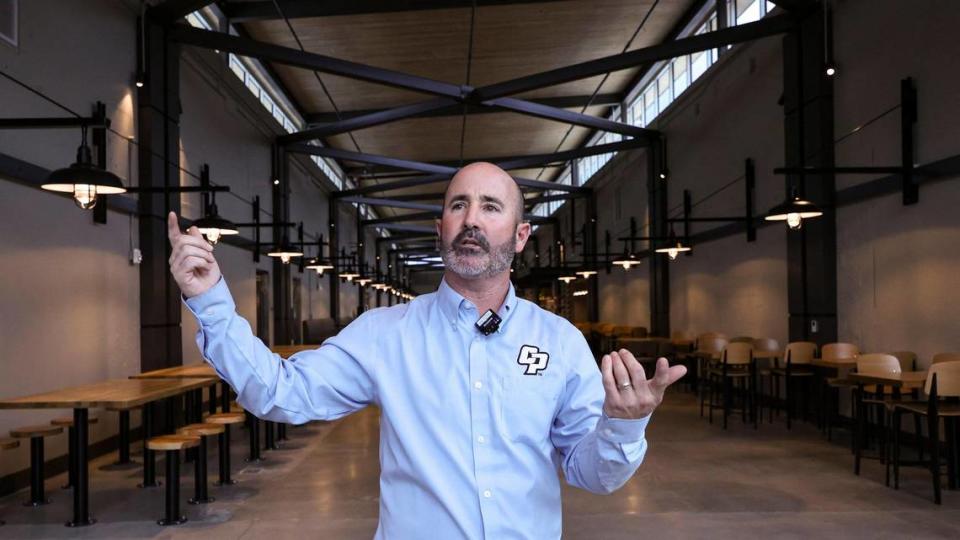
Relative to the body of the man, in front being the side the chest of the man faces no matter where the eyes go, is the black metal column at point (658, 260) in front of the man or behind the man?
behind

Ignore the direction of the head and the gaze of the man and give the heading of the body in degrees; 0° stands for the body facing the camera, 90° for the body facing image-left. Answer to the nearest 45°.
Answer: approximately 0°

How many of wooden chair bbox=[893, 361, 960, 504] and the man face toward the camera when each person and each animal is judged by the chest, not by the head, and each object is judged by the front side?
1

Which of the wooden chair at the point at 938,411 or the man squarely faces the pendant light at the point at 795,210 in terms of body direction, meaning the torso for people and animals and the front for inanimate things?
the wooden chair

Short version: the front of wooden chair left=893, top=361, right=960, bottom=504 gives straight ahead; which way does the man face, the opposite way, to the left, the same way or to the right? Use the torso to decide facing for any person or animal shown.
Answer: the opposite way

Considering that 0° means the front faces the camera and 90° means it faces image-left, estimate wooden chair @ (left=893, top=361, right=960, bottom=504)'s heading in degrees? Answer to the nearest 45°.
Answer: approximately 135°

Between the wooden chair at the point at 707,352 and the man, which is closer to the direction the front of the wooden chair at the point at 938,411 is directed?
the wooden chair

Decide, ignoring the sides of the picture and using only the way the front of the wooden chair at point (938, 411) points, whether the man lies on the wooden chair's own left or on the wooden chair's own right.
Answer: on the wooden chair's own left
